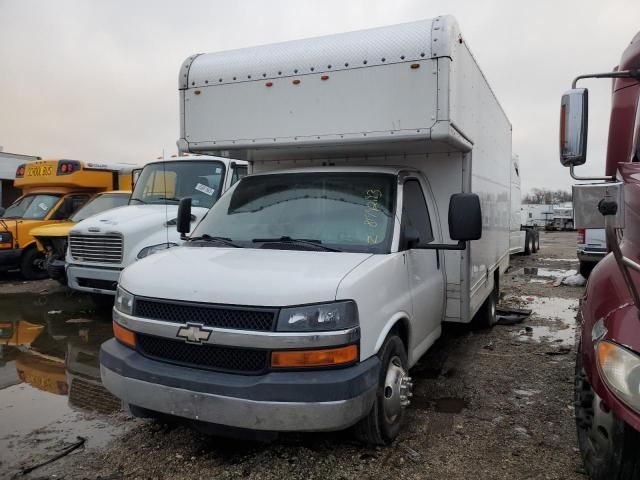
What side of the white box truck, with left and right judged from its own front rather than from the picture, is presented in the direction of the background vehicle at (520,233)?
back

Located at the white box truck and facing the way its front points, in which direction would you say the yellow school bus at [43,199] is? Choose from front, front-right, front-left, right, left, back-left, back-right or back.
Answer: right

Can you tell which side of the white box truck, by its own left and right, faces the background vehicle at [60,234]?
right

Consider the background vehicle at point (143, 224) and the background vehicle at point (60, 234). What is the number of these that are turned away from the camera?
0

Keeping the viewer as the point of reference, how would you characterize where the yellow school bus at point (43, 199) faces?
facing the viewer and to the left of the viewer

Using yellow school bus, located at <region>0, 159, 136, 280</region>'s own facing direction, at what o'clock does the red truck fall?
The red truck is roughly at 10 o'clock from the yellow school bus.

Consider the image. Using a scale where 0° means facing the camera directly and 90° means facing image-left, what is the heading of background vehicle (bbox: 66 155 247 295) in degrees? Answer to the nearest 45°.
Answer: approximately 45°

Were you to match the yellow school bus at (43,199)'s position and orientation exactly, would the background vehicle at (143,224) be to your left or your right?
on your left

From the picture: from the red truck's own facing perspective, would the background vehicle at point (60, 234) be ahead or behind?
behind

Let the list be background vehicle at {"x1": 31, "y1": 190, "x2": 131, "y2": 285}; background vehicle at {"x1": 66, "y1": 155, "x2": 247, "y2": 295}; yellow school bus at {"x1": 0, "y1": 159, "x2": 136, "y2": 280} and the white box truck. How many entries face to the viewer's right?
0
